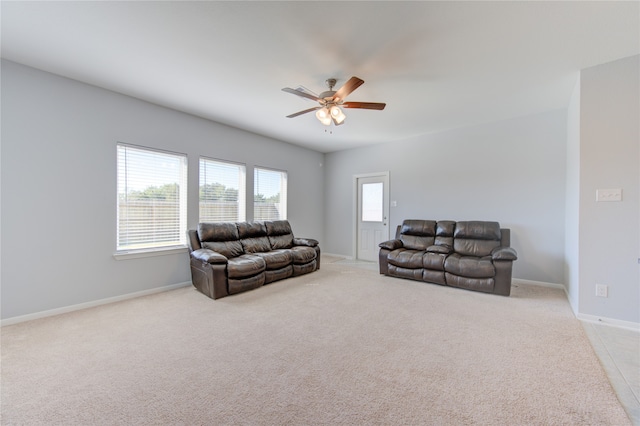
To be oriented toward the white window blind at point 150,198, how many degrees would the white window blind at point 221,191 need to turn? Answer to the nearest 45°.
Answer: approximately 90° to its right

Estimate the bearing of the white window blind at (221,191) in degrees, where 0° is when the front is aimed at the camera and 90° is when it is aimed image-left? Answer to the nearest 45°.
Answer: approximately 315°

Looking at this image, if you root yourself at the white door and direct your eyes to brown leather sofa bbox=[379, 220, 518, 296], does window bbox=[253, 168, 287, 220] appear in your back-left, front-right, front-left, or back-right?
back-right

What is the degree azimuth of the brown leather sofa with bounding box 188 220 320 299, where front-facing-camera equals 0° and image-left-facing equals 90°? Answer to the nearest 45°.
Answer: approximately 315°

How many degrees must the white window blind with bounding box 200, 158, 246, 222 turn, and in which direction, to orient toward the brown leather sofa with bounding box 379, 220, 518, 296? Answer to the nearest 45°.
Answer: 0° — it already faces it
